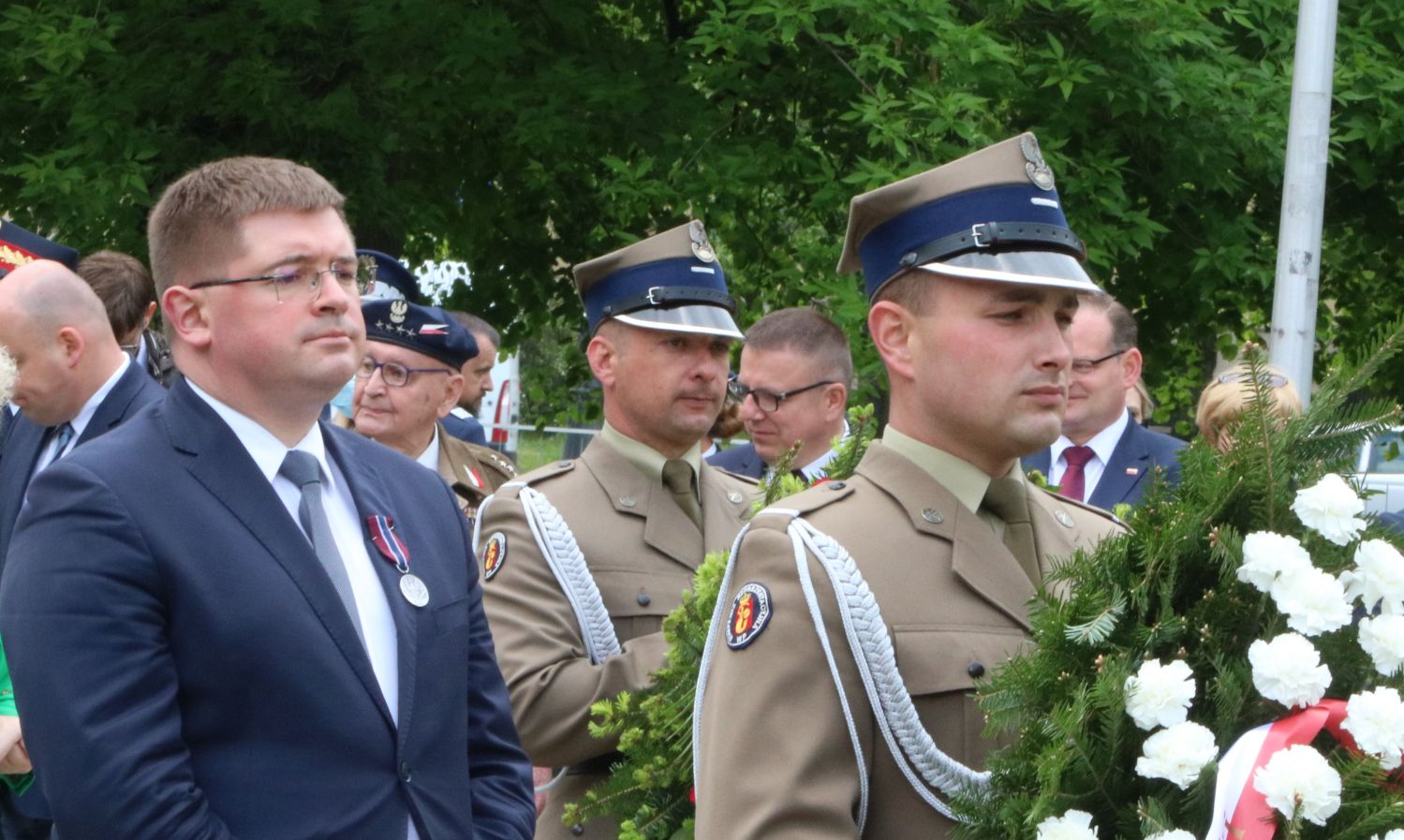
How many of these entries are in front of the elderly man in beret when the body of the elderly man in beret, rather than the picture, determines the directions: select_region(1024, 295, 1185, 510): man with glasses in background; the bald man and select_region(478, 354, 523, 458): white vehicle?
1

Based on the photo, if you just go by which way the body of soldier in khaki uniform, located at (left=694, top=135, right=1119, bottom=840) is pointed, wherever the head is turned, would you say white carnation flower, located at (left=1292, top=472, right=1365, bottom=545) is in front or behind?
in front

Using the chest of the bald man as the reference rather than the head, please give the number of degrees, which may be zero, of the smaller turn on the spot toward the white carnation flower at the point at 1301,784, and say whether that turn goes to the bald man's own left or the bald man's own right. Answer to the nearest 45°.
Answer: approximately 90° to the bald man's own left

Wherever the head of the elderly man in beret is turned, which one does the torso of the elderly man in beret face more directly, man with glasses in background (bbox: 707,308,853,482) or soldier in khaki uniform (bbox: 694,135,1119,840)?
the soldier in khaki uniform

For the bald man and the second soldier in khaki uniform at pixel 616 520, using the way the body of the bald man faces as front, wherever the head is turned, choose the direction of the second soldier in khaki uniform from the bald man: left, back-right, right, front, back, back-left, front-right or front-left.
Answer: left

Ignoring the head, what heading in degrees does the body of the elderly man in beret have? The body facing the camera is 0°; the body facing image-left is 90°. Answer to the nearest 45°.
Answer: approximately 45°

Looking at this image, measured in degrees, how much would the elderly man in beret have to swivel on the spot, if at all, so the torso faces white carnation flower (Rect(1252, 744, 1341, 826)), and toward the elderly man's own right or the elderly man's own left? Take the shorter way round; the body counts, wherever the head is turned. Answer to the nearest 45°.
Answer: approximately 45° to the elderly man's own left

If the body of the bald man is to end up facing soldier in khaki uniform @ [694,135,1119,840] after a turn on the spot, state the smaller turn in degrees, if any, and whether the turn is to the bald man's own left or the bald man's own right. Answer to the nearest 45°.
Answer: approximately 90° to the bald man's own left

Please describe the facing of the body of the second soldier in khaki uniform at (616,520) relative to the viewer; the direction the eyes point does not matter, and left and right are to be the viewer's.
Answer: facing the viewer and to the right of the viewer

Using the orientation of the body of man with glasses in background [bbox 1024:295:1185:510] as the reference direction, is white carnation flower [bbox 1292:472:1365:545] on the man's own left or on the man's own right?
on the man's own left

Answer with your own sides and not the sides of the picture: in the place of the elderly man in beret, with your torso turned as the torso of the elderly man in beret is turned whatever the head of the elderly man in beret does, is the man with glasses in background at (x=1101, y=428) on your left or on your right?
on your left

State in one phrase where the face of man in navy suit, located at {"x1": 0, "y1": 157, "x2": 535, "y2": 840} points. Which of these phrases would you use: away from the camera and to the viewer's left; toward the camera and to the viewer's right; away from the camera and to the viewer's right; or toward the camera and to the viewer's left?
toward the camera and to the viewer's right

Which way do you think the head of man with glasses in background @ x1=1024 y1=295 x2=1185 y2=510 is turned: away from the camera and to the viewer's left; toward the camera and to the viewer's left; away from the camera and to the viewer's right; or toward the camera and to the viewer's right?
toward the camera and to the viewer's left

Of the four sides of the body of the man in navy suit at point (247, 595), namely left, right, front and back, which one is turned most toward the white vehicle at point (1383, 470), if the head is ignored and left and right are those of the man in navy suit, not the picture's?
left

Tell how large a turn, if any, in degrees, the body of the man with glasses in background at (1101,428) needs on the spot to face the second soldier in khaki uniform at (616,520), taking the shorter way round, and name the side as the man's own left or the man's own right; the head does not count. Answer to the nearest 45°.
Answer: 0° — they already face them
